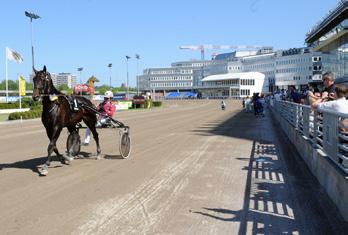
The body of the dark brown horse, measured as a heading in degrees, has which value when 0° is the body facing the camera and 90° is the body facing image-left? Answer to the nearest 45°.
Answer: approximately 45°
